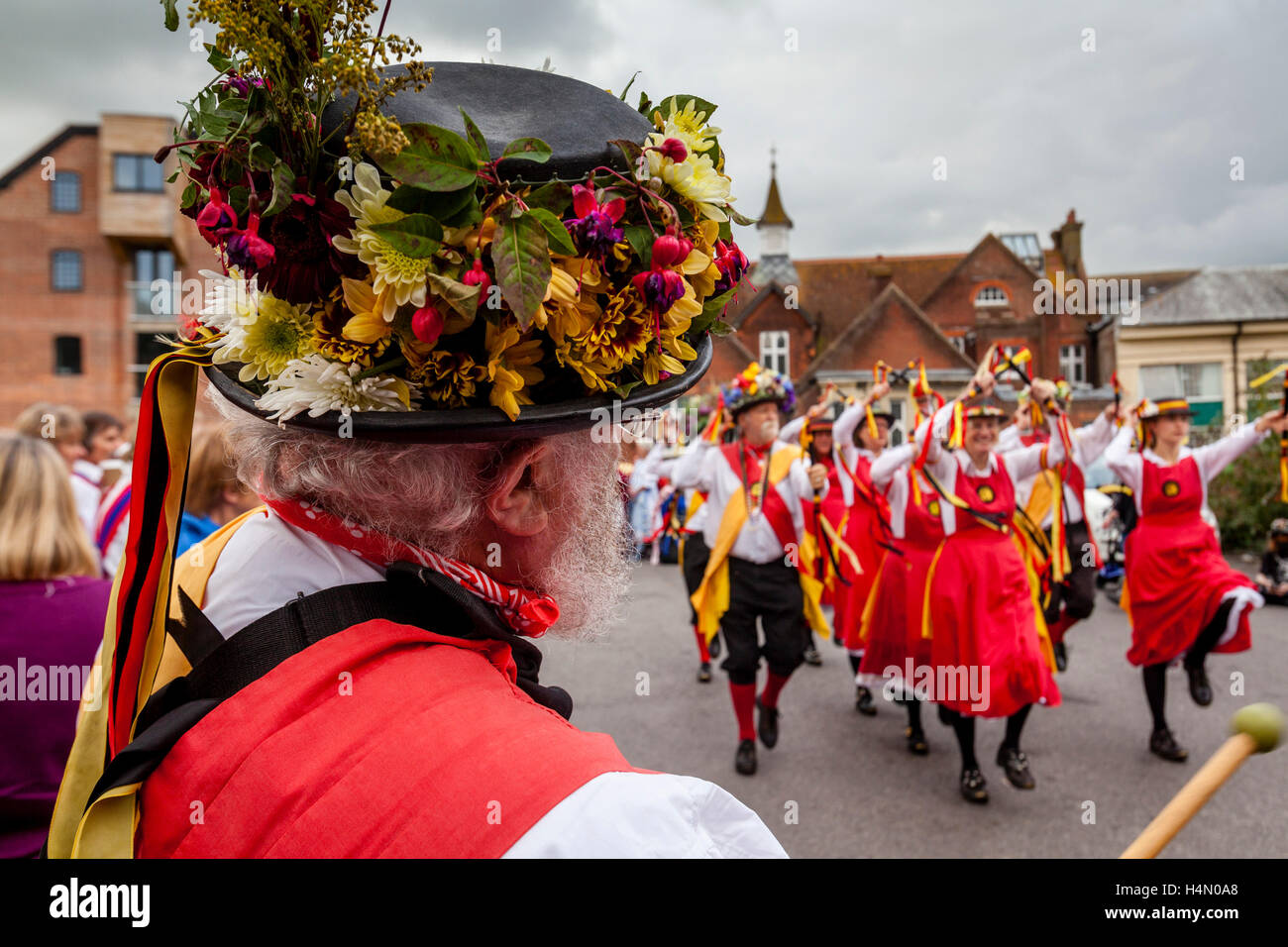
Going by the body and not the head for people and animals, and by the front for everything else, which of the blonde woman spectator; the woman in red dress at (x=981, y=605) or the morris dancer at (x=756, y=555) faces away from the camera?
the blonde woman spectator

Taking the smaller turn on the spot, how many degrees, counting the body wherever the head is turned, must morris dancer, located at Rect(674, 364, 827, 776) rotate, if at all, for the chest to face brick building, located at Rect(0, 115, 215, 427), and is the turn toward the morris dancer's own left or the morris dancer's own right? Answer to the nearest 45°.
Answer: approximately 135° to the morris dancer's own right

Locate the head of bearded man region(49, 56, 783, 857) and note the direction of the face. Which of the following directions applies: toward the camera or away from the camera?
away from the camera

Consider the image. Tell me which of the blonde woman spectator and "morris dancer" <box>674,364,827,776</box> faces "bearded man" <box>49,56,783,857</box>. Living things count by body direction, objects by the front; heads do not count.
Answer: the morris dancer

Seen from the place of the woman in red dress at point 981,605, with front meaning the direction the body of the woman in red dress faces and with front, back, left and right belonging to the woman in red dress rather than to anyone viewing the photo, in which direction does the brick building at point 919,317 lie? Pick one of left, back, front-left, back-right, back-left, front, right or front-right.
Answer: back

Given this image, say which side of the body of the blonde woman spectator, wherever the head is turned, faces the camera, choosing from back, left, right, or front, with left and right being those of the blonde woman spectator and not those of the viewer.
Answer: back

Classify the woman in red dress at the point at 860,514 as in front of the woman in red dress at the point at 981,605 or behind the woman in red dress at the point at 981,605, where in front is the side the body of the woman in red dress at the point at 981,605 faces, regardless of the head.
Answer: behind

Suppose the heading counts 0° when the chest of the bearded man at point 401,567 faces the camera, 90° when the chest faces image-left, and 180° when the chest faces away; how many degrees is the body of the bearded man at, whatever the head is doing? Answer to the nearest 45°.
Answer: approximately 225°

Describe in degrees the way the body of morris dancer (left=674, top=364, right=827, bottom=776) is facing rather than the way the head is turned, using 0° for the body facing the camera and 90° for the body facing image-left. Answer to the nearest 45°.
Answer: approximately 0°

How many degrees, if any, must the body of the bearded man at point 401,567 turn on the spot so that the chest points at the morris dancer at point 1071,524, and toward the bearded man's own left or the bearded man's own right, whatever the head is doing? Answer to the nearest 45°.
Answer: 0° — they already face them

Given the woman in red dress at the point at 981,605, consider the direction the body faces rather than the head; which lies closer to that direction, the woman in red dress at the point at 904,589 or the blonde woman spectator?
the blonde woman spectator
